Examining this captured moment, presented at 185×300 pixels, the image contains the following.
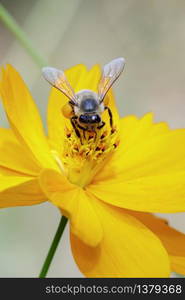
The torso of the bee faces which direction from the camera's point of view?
toward the camera
